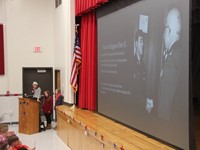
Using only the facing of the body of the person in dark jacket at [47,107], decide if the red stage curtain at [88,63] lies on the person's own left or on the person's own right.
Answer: on the person's own left

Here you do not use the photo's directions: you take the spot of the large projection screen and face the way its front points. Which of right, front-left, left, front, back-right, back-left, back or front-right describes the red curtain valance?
right

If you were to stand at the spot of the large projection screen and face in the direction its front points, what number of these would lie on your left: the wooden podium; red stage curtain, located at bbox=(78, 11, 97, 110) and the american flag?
0

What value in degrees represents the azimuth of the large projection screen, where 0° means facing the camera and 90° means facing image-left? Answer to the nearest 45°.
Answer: approximately 45°

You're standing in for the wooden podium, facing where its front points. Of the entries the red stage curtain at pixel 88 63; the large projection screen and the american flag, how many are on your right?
0

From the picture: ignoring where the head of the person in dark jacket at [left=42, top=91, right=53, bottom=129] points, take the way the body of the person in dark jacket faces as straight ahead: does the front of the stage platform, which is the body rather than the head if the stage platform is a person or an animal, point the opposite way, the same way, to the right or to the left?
the same way

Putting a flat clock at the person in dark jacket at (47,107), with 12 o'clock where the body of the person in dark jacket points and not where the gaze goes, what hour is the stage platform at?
The stage platform is roughly at 10 o'clock from the person in dark jacket.

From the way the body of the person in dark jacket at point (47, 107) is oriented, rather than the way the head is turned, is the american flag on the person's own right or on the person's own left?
on the person's own left

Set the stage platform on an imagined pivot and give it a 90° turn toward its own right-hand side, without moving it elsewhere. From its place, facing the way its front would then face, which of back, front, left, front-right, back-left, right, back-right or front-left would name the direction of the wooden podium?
front

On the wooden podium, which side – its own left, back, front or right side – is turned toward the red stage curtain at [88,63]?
left

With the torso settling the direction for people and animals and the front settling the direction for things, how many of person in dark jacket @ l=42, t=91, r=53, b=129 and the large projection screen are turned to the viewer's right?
0

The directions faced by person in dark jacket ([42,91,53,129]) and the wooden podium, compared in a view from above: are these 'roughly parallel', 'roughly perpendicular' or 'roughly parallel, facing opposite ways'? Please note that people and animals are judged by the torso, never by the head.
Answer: roughly parallel

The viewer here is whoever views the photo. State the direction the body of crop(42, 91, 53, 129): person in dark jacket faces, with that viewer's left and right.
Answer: facing the viewer and to the left of the viewer

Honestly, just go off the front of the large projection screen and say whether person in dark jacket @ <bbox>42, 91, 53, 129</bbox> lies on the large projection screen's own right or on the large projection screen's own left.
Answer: on the large projection screen's own right
